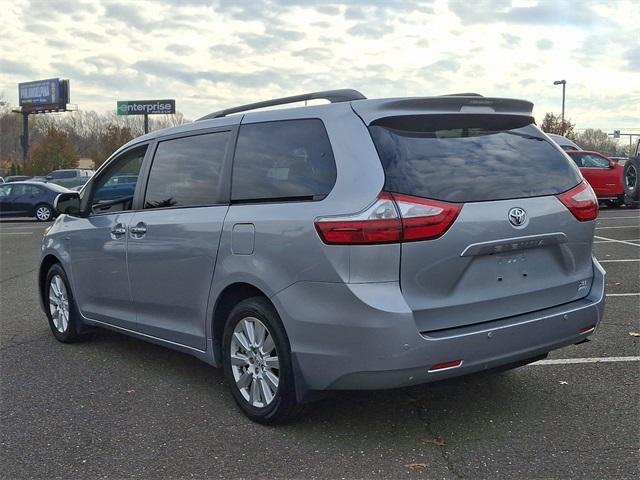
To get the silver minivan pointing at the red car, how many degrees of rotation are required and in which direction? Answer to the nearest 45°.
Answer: approximately 90° to its right

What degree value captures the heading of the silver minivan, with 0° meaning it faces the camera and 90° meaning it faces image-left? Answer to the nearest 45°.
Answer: approximately 135°

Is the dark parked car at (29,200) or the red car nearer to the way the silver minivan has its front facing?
the dark parked car

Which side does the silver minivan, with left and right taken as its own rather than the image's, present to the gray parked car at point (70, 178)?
front
